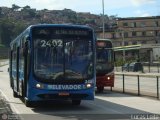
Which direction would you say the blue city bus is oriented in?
toward the camera
